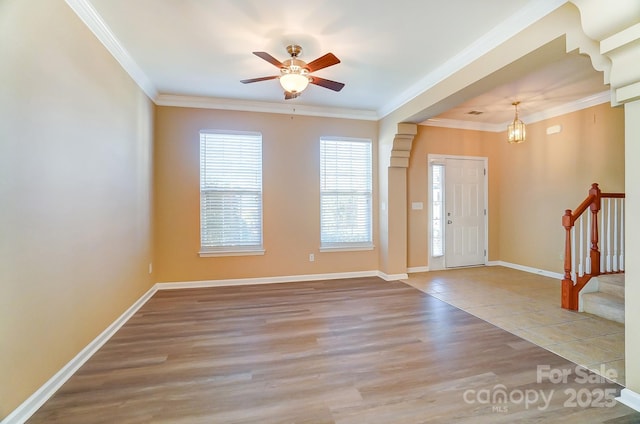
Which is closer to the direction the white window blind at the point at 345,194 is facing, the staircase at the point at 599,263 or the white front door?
the staircase

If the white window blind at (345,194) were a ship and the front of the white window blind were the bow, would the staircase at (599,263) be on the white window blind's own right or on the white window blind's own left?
on the white window blind's own left

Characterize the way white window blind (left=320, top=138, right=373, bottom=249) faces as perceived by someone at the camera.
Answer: facing the viewer

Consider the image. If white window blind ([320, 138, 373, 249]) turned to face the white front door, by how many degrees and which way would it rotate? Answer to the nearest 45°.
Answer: approximately 90° to its left

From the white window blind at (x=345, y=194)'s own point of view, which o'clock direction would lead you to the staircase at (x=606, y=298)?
The staircase is roughly at 10 o'clock from the white window blind.

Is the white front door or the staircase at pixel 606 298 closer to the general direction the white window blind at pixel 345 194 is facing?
the staircase

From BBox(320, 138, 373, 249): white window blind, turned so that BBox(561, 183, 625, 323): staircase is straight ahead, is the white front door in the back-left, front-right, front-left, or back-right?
front-left
